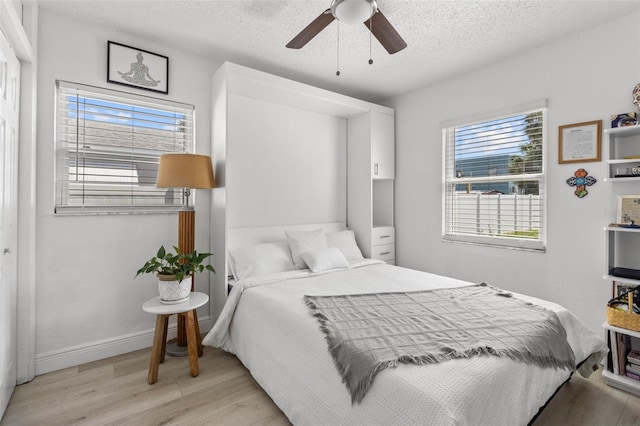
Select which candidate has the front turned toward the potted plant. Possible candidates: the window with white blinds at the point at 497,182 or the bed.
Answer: the window with white blinds

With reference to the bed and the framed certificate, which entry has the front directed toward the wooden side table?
the framed certificate

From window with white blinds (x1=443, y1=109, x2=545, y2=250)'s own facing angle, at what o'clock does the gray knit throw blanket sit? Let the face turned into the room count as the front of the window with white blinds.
The gray knit throw blanket is roughly at 11 o'clock from the window with white blinds.

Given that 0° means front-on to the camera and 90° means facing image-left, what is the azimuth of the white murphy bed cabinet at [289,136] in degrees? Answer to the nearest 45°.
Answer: approximately 315°

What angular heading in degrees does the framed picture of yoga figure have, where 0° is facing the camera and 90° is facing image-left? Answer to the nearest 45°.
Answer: approximately 315°

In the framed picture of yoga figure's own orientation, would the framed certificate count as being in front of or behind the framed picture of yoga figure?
in front

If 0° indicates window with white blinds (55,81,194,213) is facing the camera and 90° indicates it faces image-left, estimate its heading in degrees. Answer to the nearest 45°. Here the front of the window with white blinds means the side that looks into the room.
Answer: approximately 315°

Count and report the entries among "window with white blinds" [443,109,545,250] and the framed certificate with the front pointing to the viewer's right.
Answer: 0
